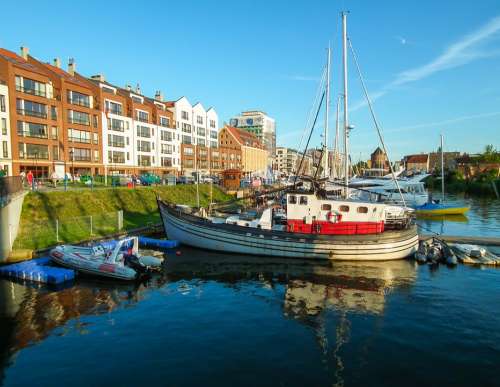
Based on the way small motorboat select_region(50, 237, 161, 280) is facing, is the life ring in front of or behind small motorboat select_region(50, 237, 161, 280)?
behind

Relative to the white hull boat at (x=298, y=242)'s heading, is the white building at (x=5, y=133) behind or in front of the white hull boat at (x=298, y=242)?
in front

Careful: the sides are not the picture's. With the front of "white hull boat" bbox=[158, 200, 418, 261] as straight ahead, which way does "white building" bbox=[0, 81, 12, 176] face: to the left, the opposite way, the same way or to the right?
the opposite way

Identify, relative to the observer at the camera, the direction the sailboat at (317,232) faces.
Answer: facing to the left of the viewer

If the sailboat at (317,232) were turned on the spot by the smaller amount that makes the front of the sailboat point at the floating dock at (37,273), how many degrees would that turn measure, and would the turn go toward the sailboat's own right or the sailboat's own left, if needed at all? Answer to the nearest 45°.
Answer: approximately 45° to the sailboat's own left

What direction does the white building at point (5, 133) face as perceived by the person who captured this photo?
facing the viewer and to the right of the viewer

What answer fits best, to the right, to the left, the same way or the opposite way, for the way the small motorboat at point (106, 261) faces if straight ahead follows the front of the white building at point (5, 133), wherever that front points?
the opposite way

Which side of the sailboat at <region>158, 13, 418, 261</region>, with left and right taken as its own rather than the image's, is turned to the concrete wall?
front

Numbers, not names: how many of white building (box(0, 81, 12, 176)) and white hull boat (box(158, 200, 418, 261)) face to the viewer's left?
1

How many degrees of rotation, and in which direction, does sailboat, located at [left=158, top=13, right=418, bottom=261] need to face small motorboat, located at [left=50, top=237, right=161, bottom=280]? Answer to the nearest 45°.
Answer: approximately 45° to its left

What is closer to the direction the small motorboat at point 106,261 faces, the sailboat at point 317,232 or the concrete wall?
the concrete wall

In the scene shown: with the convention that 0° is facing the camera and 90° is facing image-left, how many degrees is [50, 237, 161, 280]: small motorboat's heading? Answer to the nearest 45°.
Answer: approximately 135°

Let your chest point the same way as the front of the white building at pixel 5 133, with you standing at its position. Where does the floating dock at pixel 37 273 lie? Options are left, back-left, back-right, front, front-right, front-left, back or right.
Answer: front-right

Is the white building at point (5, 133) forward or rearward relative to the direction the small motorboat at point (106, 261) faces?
forward
